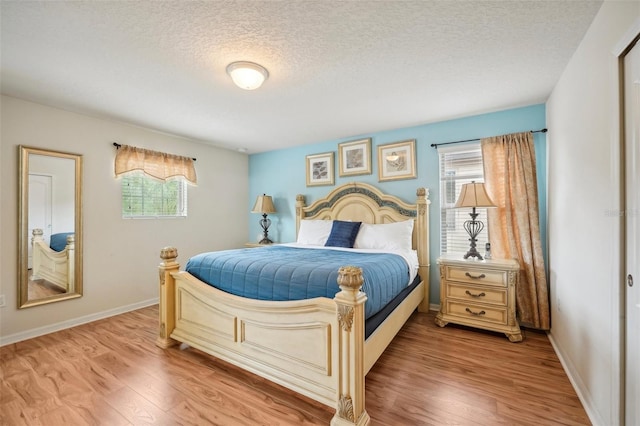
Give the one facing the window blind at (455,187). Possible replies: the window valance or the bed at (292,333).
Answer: the window valance

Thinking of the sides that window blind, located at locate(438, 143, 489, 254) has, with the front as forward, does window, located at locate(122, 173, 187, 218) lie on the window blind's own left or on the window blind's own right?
on the window blind's own right

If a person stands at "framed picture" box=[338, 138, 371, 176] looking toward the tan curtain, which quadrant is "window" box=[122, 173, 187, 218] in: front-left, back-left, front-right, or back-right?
back-right

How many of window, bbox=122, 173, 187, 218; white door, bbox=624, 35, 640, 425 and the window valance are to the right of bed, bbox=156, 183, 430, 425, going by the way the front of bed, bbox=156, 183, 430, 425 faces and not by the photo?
2

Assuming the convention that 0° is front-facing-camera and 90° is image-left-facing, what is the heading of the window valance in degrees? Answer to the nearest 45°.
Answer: approximately 315°

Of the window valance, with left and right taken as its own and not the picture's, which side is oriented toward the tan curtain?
front

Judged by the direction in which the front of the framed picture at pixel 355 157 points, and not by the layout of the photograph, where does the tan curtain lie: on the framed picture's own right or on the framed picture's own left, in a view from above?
on the framed picture's own left

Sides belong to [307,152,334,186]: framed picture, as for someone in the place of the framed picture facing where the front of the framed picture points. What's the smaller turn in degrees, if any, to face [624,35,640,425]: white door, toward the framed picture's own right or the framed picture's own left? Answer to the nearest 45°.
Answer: approximately 90° to the framed picture's own left

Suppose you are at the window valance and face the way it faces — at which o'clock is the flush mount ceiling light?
The flush mount ceiling light is roughly at 1 o'clock from the window valance.

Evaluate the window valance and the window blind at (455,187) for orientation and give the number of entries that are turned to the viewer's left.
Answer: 0

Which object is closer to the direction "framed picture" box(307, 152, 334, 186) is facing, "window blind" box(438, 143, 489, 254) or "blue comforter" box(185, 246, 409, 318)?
the blue comforter
